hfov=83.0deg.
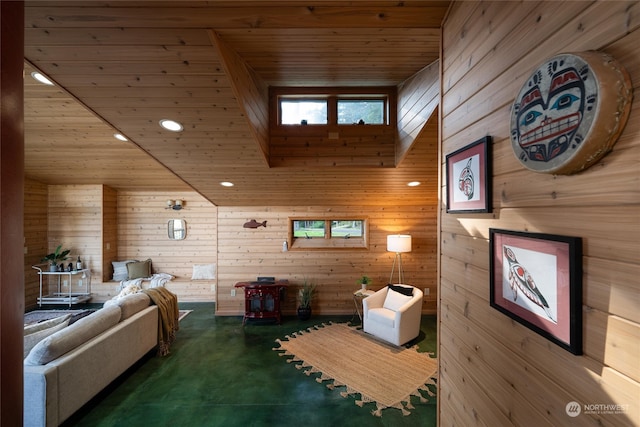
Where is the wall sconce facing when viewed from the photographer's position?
facing the viewer

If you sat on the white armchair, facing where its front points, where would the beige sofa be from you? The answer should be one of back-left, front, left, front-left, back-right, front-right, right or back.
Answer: front

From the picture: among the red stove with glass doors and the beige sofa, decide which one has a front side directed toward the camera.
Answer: the red stove with glass doors

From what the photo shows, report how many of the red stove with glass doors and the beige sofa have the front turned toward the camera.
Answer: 1

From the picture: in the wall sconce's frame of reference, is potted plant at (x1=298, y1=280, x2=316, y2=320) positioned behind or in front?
in front

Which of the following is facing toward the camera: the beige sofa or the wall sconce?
the wall sconce

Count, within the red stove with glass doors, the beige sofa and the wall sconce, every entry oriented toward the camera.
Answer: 2

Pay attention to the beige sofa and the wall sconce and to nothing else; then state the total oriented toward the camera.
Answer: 1

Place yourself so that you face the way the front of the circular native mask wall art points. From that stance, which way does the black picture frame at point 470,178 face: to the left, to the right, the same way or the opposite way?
the same way

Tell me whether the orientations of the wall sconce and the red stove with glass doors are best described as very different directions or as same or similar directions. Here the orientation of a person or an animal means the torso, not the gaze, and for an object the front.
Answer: same or similar directions

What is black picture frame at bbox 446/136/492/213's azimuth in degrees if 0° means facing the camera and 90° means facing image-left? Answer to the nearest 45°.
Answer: approximately 45°

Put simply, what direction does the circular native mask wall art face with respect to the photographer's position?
facing the viewer and to the left of the viewer
